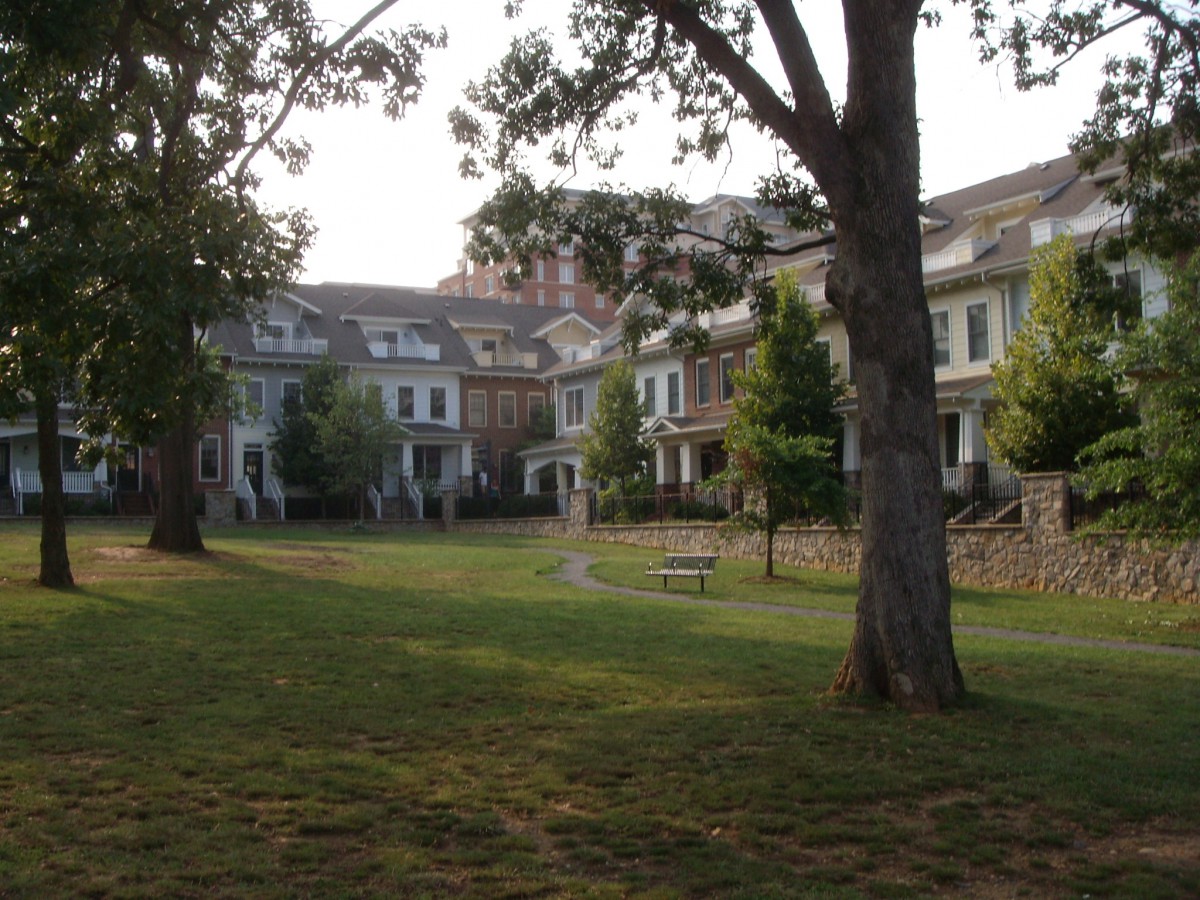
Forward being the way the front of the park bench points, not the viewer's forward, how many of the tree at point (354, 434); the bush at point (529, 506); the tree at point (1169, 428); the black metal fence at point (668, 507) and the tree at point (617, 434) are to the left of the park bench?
1

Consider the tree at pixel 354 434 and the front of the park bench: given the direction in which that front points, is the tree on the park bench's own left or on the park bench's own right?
on the park bench's own right

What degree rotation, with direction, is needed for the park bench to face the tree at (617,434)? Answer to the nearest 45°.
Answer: approximately 135° to its right

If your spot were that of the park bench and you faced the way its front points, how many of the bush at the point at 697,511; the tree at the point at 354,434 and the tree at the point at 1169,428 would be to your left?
1

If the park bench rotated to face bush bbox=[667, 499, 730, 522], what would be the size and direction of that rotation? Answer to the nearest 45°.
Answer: approximately 135° to its right

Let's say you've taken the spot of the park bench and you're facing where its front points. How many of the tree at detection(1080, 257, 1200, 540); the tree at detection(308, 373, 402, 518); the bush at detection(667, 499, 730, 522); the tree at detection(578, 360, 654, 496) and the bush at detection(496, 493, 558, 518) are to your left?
1

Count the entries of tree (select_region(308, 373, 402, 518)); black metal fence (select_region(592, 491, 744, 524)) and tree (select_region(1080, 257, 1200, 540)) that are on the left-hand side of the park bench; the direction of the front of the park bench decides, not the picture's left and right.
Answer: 1

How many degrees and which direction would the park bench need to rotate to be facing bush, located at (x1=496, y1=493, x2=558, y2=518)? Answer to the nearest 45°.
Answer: approximately 135° to its right

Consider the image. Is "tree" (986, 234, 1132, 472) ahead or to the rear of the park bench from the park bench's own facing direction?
to the rear

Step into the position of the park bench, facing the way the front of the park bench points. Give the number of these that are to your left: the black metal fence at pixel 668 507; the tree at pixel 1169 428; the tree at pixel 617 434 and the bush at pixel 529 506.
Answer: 1

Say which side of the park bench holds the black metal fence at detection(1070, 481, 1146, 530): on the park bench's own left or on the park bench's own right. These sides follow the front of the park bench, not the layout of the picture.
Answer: on the park bench's own left

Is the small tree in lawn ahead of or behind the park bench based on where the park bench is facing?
behind
